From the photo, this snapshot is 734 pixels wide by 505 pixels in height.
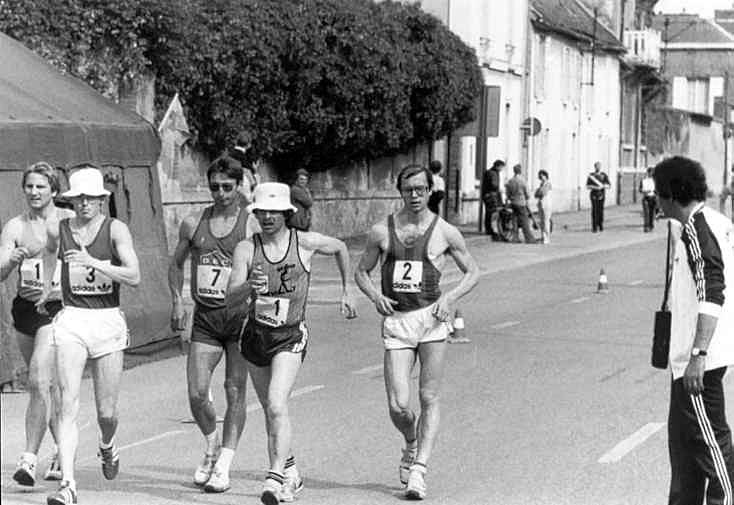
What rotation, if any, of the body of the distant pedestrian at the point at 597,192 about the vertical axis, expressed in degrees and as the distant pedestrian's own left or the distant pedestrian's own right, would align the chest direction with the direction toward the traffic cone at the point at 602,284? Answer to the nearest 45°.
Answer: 0° — they already face it

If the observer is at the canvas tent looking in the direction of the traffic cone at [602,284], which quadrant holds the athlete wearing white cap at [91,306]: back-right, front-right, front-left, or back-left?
back-right

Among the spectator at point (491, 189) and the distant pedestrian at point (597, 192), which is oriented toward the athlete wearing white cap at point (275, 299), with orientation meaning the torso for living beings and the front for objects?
the distant pedestrian

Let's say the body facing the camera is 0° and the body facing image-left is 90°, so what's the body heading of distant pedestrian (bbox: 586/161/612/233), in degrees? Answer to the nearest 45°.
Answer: approximately 0°

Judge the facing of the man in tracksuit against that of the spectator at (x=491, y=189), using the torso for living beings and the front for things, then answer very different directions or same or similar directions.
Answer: very different directions

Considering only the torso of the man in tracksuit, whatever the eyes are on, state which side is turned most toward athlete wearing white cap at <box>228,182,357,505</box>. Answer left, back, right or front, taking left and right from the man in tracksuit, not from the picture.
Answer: front

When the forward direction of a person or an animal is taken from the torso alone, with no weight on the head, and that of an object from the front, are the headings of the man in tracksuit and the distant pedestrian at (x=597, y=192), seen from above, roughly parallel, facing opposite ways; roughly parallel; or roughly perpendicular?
roughly perpendicular

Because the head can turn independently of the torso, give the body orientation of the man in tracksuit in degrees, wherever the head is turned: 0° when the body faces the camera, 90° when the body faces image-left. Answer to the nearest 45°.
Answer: approximately 90°
